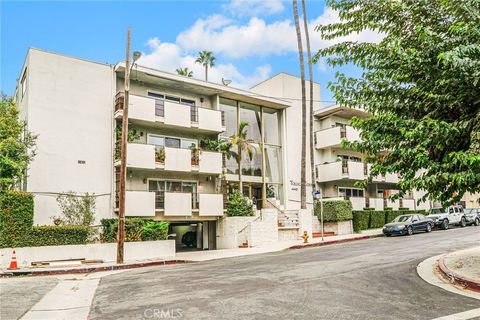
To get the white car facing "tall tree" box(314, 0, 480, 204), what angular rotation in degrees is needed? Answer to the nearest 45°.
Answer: approximately 45° to its left

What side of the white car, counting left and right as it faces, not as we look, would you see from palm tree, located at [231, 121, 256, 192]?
front

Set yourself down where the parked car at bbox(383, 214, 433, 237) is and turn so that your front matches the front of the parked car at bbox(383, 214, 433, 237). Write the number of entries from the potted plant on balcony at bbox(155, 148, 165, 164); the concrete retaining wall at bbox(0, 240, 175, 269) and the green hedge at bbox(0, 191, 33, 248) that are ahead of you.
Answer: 3

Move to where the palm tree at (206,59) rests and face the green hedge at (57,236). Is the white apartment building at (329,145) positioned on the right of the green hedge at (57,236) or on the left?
left

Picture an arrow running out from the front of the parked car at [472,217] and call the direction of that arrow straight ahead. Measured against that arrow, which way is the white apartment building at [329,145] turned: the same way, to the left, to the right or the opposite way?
to the left

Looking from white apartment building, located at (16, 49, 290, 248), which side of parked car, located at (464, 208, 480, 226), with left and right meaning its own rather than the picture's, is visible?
front

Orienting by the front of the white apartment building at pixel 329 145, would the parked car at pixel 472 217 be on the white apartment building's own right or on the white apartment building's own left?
on the white apartment building's own left

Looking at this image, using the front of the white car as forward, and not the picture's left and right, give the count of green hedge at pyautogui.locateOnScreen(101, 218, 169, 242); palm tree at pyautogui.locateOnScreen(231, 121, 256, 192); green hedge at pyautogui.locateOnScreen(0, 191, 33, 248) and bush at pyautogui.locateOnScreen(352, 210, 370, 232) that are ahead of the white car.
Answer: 4

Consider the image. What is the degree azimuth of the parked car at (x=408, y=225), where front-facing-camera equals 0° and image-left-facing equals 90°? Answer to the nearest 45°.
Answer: approximately 45°

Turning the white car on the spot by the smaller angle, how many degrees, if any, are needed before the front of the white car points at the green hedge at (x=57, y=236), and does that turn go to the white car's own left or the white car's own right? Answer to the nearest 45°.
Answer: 0° — it already faces it

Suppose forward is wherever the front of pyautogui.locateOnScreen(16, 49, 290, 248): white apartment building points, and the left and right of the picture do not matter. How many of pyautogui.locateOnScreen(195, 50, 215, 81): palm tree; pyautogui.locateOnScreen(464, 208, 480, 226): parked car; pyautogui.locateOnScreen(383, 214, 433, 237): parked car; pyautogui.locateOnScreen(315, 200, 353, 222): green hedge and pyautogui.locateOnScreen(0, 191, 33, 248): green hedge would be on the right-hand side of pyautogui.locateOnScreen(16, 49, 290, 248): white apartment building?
1

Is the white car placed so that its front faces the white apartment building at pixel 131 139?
yes

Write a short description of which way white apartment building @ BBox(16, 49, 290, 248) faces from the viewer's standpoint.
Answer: facing the viewer and to the right of the viewer

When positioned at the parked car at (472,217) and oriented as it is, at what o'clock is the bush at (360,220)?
The bush is roughly at 12 o'clock from the parked car.

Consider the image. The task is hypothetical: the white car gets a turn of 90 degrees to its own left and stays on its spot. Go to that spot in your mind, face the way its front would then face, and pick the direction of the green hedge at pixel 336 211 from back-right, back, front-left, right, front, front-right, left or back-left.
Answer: right

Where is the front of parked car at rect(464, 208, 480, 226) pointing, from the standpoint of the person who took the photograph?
facing the viewer and to the left of the viewer
